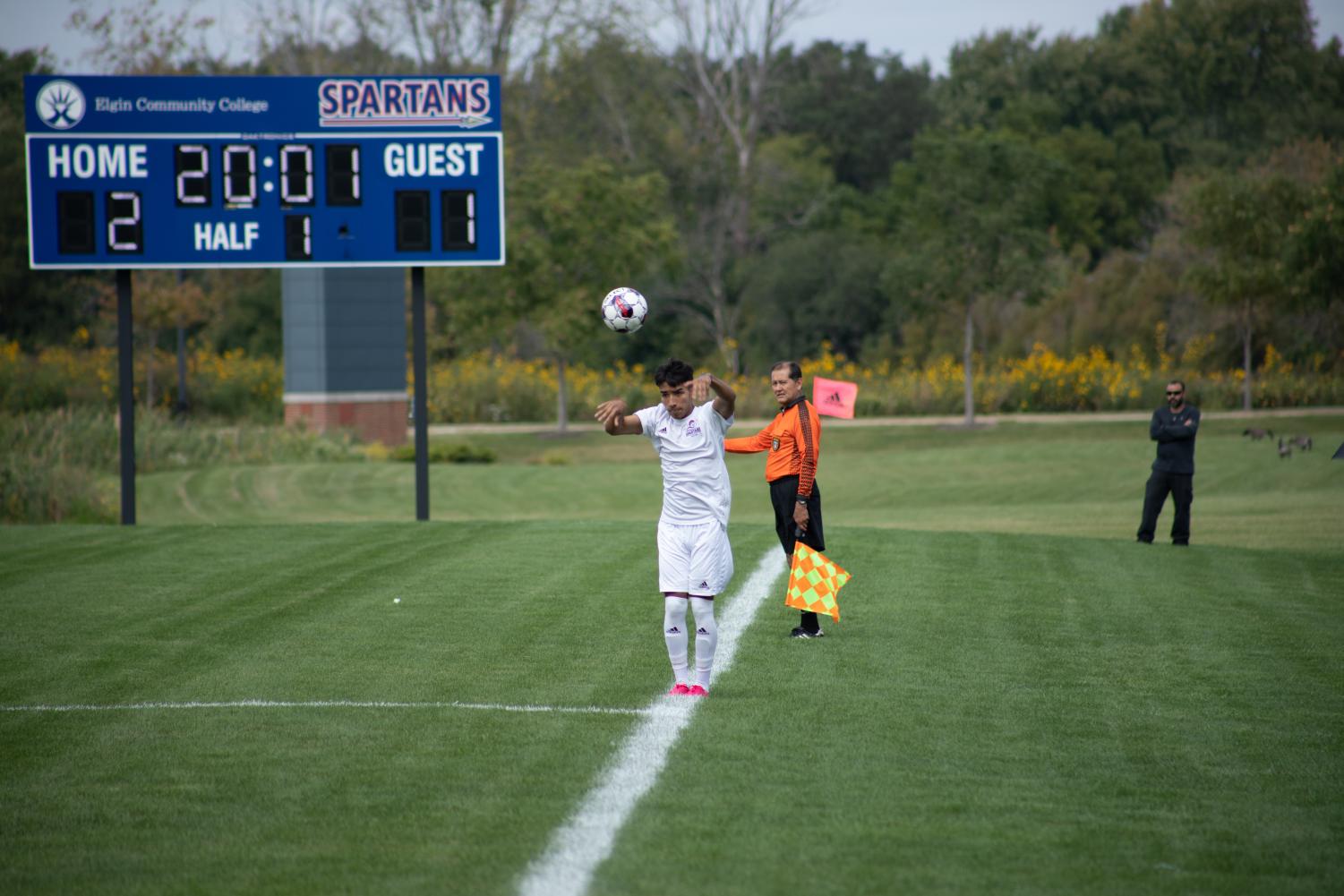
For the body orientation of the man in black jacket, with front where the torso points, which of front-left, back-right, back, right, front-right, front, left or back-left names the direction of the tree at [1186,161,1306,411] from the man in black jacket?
back

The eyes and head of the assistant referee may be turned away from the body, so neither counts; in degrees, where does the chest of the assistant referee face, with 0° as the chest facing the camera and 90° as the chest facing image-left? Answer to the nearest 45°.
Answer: approximately 45°

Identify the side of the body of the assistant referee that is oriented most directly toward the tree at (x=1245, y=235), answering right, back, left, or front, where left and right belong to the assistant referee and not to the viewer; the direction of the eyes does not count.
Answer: back

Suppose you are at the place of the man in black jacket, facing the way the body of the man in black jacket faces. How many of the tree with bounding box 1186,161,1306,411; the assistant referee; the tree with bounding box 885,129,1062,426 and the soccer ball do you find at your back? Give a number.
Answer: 2

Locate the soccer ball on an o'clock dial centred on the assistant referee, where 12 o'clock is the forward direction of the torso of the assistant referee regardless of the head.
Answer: The soccer ball is roughly at 1 o'clock from the assistant referee.

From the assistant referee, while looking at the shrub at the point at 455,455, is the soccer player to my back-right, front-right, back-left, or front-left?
back-left

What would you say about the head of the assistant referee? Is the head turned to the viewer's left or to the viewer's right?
to the viewer's left

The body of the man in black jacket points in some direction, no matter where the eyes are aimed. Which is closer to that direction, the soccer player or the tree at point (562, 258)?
the soccer player

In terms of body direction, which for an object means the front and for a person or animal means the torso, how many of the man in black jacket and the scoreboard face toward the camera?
2

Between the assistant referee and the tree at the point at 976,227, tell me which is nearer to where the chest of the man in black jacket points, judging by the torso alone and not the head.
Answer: the assistant referee
